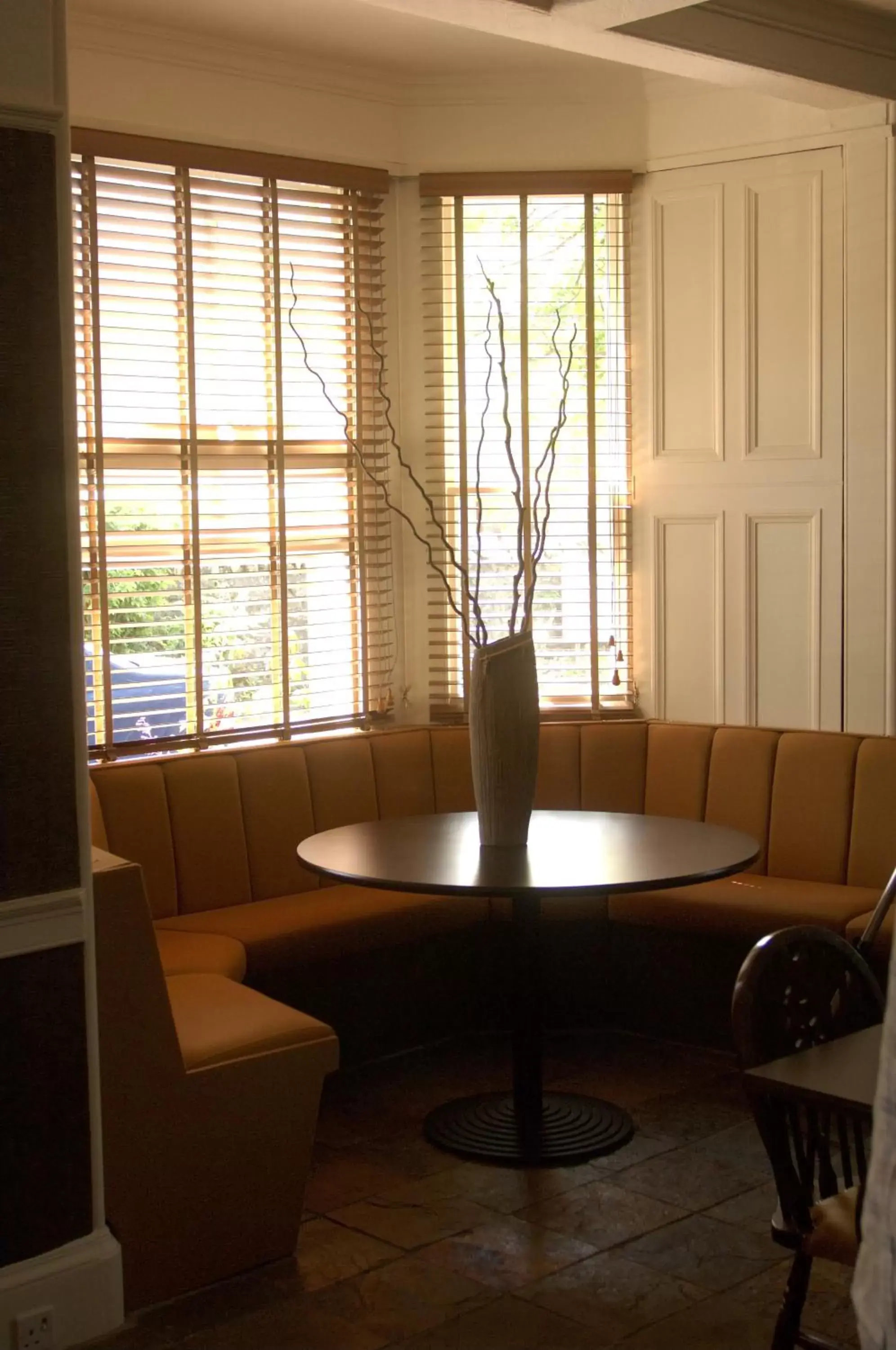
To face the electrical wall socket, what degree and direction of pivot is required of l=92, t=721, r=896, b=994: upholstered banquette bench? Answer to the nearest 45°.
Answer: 0° — it already faces it

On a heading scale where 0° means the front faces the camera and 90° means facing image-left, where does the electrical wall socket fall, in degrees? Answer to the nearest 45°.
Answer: approximately 315°

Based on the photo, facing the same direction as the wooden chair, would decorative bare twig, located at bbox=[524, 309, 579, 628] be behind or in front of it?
behind

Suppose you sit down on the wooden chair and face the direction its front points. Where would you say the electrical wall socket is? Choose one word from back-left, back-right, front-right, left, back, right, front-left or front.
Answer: back-right

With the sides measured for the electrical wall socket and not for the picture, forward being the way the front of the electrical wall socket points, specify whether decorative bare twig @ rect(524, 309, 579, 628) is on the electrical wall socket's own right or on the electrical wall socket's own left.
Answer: on the electrical wall socket's own left

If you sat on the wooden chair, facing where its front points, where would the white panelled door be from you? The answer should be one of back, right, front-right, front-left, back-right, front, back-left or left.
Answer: back-left

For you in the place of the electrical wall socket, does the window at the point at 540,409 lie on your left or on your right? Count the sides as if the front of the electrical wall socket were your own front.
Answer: on your left
